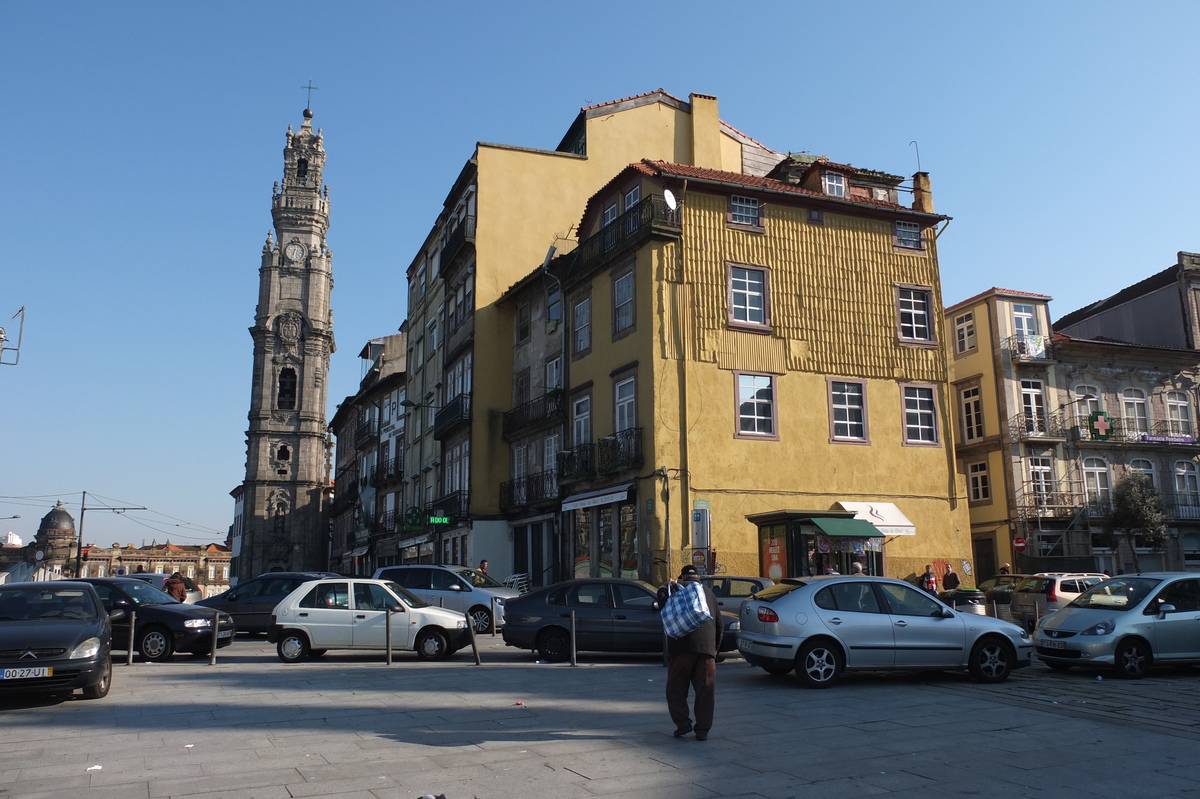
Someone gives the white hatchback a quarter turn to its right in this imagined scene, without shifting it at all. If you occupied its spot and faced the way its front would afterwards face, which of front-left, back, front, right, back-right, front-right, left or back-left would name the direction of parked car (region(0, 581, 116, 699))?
front-right

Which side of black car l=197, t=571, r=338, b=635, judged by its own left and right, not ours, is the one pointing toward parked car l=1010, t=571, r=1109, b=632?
back

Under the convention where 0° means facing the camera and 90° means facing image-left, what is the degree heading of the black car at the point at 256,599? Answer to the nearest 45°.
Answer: approximately 90°

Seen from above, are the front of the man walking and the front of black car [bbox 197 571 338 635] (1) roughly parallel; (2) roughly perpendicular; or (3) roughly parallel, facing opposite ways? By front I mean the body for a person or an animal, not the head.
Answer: roughly perpendicular

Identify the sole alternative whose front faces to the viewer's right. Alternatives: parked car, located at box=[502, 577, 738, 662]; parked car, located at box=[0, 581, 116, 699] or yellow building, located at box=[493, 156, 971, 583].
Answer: parked car, located at box=[502, 577, 738, 662]

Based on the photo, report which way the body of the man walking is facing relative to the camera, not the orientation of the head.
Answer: away from the camera

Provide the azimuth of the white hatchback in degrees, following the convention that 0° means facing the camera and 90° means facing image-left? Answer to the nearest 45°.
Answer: approximately 270°

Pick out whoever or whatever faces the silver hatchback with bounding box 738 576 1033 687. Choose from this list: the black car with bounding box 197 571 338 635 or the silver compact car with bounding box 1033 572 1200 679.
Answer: the silver compact car

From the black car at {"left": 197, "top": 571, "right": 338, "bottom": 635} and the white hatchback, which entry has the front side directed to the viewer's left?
the black car

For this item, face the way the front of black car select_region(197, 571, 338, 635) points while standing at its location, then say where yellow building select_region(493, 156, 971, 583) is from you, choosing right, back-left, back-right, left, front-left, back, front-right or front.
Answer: back

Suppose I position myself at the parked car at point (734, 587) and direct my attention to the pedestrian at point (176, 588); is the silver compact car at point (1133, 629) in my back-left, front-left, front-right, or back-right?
back-left
